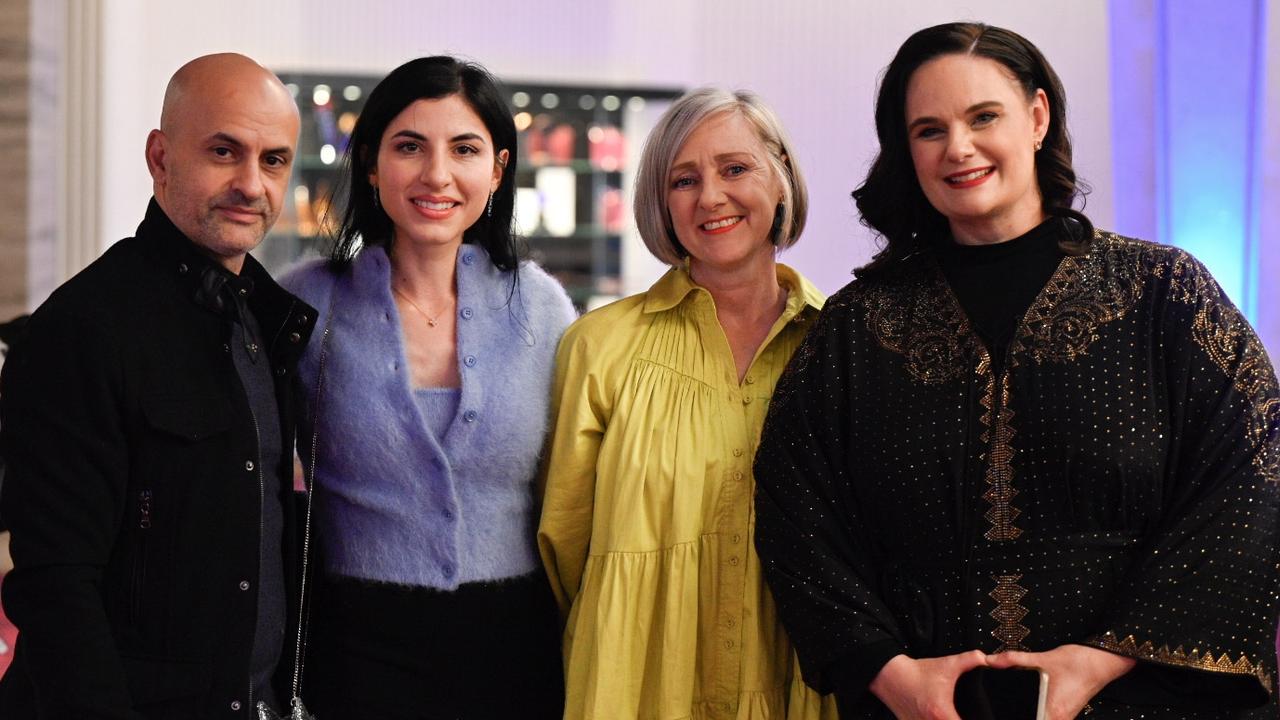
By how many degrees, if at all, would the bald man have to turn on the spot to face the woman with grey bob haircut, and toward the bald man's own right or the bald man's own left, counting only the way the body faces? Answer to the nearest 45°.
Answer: approximately 45° to the bald man's own left

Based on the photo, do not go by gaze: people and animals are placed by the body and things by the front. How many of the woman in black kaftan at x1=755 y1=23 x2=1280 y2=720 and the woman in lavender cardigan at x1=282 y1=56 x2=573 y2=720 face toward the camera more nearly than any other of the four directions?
2

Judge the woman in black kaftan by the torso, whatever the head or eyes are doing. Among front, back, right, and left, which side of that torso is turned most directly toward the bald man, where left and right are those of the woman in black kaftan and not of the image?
right

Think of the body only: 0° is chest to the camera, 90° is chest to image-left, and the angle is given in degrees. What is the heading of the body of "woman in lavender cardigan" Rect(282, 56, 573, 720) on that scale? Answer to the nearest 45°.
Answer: approximately 0°

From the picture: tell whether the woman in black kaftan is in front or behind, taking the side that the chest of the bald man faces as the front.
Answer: in front

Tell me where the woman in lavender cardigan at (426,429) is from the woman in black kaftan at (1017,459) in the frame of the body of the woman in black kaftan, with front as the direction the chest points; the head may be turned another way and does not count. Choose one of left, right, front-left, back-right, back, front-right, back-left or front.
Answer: right

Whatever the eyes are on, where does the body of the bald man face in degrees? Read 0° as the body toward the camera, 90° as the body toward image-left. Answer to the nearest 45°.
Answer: approximately 315°

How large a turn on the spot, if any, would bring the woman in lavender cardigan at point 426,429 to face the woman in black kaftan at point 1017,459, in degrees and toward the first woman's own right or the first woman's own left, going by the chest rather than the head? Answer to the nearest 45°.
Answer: approximately 45° to the first woman's own left
